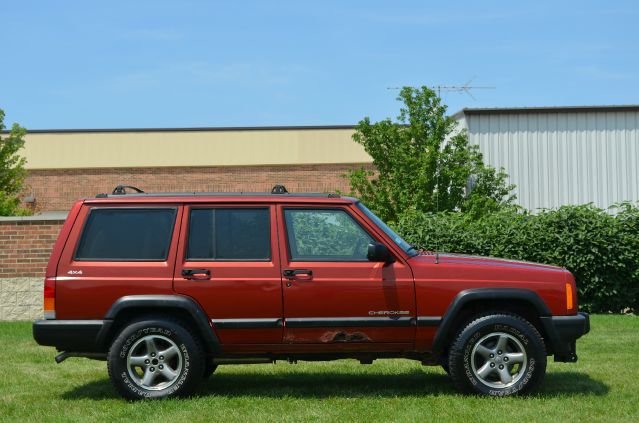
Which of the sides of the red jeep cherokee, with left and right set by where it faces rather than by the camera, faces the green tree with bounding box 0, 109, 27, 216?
left

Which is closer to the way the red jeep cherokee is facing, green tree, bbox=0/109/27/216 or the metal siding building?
the metal siding building

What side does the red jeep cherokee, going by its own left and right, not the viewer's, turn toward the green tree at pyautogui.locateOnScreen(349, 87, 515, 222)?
left

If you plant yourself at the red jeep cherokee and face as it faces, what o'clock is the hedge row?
The hedge row is roughly at 10 o'clock from the red jeep cherokee.

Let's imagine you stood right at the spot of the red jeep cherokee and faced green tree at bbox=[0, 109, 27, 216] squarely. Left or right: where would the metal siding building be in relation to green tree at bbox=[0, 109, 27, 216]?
right

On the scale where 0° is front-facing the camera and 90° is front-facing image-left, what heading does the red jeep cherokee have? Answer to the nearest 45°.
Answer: approximately 270°

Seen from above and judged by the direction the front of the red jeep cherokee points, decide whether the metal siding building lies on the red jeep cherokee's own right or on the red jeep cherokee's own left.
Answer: on the red jeep cherokee's own left
